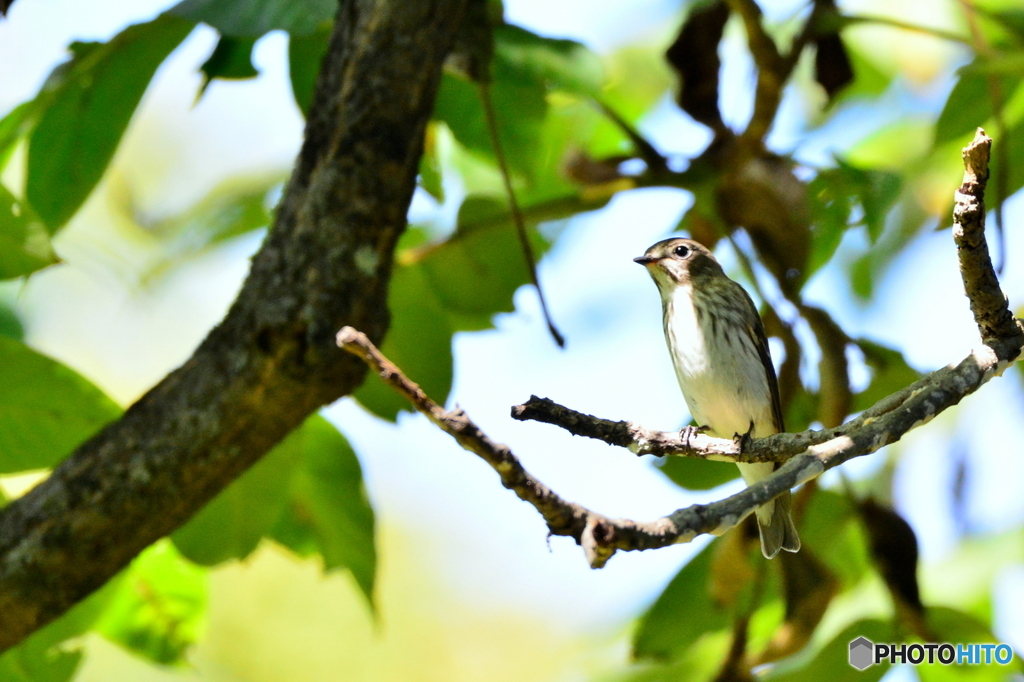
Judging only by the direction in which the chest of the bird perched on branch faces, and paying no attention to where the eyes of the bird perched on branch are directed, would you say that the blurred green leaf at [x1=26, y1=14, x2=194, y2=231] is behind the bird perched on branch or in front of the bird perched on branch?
in front

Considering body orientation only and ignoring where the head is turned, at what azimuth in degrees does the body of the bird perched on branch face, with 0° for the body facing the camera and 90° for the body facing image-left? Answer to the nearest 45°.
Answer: approximately 45°

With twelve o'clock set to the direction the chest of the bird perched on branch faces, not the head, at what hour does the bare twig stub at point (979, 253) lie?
The bare twig stub is roughly at 8 o'clock from the bird perched on branch.

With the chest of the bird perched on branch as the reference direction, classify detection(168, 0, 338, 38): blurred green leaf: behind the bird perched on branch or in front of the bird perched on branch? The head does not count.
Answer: in front

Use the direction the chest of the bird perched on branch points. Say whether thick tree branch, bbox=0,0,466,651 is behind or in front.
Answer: in front
